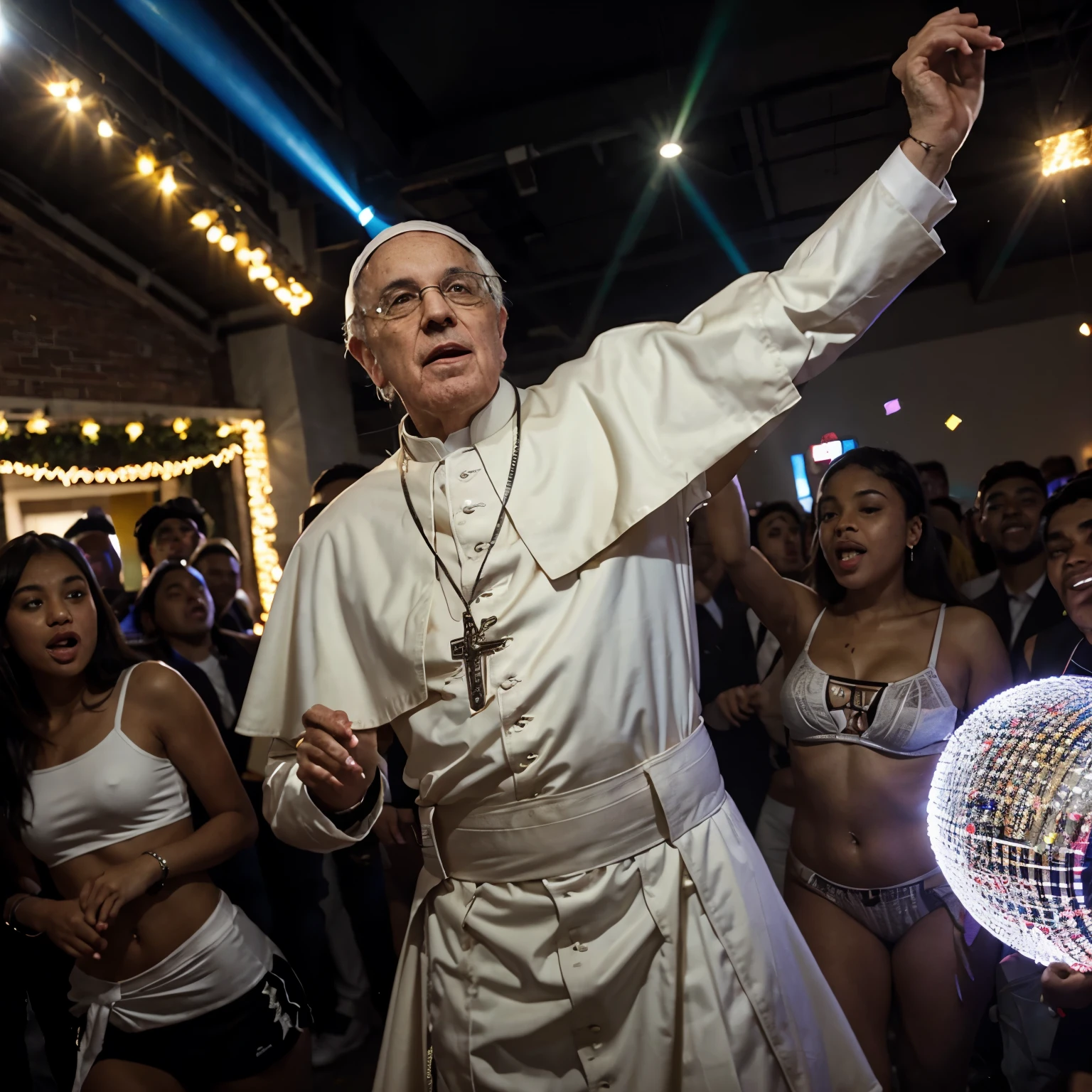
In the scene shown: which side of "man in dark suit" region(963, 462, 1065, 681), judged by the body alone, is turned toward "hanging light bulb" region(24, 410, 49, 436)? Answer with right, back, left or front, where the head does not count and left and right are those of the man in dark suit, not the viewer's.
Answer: right

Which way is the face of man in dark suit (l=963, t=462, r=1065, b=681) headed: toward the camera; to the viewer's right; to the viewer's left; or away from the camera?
toward the camera

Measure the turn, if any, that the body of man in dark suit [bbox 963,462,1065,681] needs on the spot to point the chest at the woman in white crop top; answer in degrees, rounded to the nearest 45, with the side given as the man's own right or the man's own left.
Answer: approximately 45° to the man's own right

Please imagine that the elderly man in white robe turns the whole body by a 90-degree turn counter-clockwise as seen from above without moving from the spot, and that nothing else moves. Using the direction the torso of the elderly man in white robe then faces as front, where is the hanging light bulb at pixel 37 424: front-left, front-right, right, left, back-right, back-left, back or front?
back-left

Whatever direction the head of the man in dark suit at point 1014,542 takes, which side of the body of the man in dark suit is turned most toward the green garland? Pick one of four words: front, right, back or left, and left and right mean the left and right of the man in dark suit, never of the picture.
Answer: right

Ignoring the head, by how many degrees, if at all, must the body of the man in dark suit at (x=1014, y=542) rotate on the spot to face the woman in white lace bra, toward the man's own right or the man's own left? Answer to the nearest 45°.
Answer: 0° — they already face them

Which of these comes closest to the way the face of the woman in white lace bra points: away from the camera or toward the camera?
toward the camera

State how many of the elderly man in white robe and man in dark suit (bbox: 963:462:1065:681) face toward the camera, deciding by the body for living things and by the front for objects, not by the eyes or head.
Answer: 2

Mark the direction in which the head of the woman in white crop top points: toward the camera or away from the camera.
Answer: toward the camera

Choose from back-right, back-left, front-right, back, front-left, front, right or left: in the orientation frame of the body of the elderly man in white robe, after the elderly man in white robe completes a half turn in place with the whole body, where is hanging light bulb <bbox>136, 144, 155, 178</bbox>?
front-left

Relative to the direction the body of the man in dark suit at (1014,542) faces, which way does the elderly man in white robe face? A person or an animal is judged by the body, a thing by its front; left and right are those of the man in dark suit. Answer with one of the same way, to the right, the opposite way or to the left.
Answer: the same way

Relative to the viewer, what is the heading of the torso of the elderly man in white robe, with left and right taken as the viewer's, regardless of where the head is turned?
facing the viewer

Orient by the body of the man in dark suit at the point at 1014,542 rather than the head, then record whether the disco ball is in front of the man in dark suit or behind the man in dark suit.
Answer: in front
